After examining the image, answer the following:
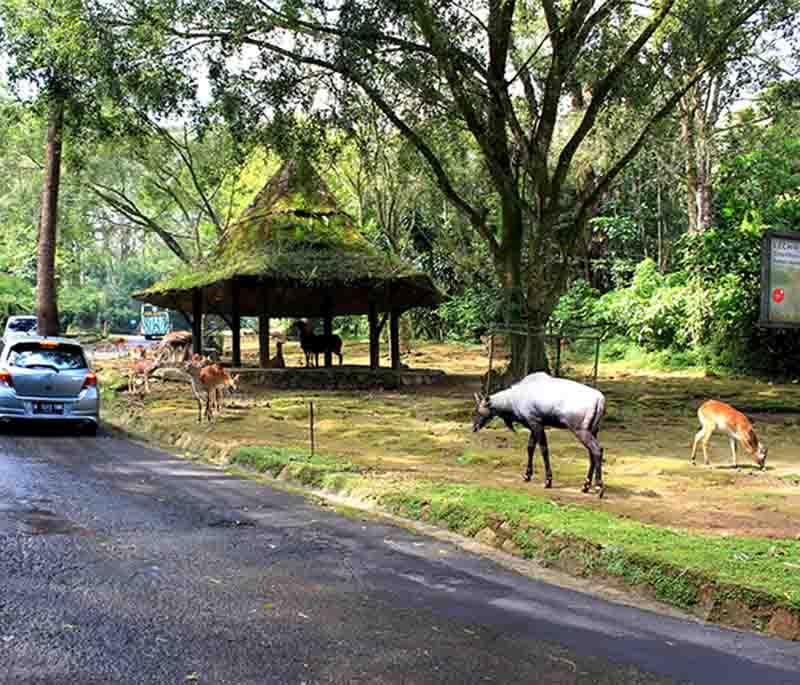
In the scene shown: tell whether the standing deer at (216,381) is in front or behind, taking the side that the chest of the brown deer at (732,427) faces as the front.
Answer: behind

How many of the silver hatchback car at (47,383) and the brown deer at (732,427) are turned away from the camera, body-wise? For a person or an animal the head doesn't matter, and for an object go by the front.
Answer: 1

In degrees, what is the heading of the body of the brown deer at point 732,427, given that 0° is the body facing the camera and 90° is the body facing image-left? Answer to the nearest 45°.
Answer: approximately 270°

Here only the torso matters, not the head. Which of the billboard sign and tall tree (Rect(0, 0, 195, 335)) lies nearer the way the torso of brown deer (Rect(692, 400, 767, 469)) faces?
the billboard sign

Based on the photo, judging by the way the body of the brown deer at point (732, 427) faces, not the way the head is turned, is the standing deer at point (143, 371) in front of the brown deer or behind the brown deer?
behind

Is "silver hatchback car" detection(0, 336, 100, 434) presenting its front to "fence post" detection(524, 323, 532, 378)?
no

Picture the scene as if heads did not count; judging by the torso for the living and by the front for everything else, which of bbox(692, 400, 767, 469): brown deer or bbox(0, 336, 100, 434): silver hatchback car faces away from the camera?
the silver hatchback car

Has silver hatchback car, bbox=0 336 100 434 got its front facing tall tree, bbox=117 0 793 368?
no

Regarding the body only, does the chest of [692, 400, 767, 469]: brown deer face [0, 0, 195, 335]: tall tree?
no

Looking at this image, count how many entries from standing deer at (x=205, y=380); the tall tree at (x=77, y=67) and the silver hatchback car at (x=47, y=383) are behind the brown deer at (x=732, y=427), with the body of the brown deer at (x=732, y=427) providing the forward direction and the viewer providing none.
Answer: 3

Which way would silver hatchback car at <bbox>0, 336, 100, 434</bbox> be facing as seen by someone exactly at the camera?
facing away from the viewer

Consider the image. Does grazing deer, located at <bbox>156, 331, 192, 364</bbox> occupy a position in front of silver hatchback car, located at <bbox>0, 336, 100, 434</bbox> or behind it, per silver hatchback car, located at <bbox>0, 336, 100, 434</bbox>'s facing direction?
in front
